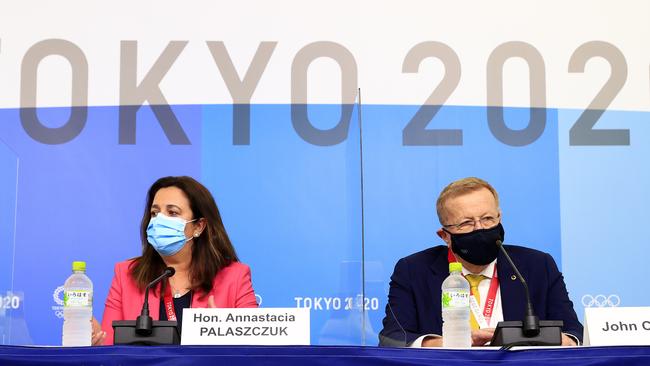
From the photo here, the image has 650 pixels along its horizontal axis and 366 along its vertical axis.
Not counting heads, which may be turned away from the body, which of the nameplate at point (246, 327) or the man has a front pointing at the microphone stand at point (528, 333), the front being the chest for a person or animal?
the man

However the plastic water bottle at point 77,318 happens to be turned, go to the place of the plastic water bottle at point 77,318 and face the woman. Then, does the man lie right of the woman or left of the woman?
right

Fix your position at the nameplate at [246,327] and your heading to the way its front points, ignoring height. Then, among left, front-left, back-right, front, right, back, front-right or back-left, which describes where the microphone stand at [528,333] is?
left

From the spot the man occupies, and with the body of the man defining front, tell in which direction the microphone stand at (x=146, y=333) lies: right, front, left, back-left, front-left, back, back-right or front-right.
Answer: front-right

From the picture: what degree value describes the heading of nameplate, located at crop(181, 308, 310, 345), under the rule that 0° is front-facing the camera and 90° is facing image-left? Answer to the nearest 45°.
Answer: approximately 0°

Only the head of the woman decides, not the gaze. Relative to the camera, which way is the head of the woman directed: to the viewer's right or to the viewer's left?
to the viewer's left

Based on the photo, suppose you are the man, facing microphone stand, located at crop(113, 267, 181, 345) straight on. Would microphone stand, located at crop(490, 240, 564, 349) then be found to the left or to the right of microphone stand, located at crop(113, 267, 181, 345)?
left

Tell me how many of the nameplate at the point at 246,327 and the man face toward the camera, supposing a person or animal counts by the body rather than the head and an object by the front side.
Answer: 2

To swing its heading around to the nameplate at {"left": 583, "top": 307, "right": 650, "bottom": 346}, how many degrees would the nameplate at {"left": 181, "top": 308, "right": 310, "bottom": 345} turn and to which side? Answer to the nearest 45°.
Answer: approximately 90° to its left

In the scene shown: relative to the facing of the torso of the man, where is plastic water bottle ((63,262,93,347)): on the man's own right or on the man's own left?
on the man's own right

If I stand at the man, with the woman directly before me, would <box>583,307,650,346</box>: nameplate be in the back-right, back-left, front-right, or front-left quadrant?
back-left

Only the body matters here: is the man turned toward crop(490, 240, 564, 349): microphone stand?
yes
